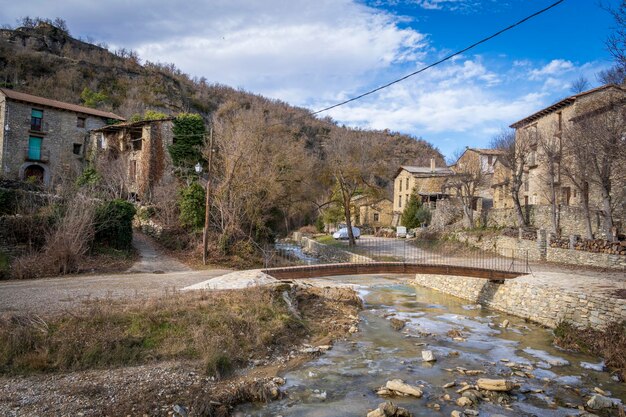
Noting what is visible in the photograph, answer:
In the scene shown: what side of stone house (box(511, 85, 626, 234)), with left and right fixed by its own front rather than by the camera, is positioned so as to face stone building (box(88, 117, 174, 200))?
front

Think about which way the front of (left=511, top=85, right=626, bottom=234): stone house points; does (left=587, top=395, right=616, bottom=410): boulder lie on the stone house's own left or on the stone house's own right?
on the stone house's own left

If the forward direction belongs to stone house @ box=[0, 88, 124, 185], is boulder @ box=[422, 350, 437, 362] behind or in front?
in front

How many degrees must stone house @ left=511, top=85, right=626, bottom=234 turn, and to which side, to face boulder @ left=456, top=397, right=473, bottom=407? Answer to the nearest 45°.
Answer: approximately 45° to its left

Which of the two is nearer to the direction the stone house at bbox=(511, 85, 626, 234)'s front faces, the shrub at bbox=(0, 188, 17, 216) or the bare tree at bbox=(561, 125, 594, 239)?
the shrub

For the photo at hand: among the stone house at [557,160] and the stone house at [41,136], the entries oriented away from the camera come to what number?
0

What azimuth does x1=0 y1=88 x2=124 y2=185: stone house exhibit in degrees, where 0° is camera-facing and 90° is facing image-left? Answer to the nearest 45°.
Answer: approximately 315°

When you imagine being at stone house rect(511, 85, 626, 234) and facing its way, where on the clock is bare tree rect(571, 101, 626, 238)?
The bare tree is roughly at 10 o'clock from the stone house.

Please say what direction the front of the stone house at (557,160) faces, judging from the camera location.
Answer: facing the viewer and to the left of the viewer

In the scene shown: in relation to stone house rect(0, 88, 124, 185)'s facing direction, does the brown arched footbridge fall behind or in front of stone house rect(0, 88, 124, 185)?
in front

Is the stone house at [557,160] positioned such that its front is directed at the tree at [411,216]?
no

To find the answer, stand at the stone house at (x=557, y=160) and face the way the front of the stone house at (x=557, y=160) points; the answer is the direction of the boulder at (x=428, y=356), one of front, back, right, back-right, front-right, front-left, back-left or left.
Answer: front-left

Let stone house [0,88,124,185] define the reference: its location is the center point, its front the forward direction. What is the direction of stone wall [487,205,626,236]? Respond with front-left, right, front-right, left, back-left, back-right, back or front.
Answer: front
